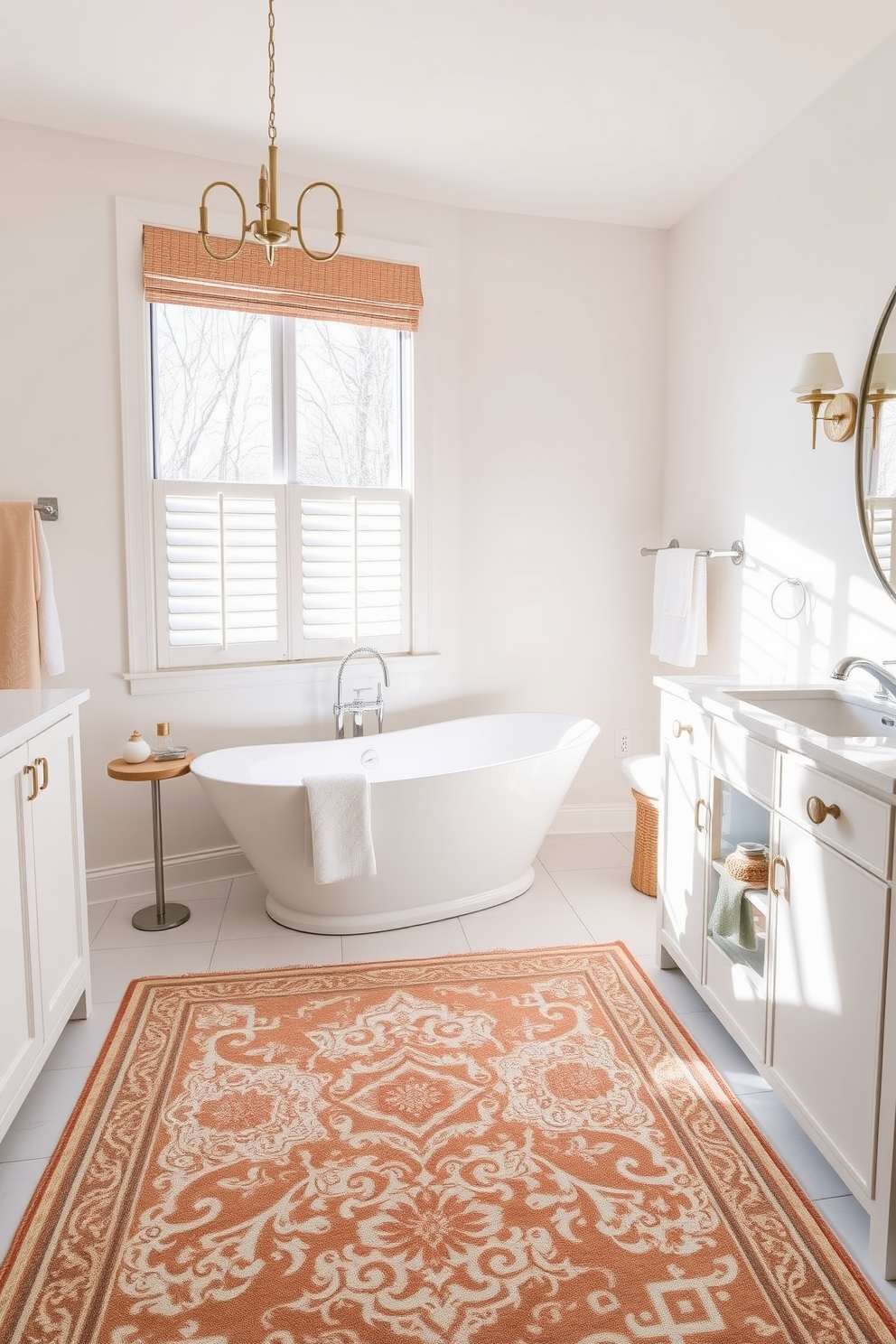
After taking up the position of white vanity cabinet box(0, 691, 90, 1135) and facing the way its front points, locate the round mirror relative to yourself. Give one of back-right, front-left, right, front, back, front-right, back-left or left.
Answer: front

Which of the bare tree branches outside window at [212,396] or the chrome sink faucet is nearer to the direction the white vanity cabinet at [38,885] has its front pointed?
the chrome sink faucet

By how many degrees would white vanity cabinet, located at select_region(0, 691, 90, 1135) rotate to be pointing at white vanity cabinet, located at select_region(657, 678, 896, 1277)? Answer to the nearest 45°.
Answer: approximately 45° to its right

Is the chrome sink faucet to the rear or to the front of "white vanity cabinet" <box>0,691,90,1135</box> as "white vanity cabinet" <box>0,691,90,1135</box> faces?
to the front

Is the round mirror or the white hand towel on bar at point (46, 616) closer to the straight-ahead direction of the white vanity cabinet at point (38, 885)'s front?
the round mirror

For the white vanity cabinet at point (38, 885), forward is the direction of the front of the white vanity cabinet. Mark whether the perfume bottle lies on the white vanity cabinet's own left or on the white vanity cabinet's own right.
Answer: on the white vanity cabinet's own left

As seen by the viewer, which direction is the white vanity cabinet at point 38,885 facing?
to the viewer's right

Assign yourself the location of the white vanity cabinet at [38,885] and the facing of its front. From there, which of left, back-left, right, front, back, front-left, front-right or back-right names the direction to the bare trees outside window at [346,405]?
front-left

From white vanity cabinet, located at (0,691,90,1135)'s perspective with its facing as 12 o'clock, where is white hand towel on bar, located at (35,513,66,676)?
The white hand towel on bar is roughly at 9 o'clock from the white vanity cabinet.

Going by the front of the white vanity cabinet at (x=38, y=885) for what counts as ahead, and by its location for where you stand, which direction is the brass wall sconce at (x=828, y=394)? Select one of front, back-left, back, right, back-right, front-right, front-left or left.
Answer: front

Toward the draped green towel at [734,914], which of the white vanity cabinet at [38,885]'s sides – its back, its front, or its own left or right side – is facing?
front

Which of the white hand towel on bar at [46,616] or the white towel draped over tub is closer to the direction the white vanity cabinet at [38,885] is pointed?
the white towel draped over tub

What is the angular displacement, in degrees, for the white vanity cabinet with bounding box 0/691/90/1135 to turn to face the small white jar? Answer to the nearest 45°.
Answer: approximately 90° to its left

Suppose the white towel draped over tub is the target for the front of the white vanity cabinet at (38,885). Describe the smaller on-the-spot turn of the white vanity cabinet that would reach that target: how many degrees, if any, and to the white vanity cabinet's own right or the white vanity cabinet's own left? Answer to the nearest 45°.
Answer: approximately 45° to the white vanity cabinet's own left
